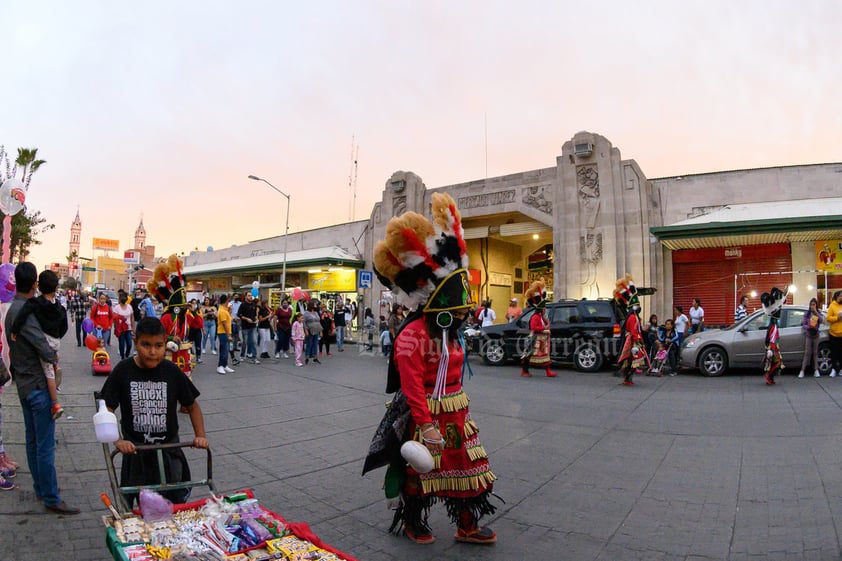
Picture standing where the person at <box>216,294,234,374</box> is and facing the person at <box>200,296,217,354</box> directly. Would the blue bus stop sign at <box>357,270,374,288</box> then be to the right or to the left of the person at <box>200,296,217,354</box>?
right

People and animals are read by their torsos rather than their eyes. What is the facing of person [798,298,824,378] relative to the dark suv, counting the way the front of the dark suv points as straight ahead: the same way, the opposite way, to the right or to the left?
to the left

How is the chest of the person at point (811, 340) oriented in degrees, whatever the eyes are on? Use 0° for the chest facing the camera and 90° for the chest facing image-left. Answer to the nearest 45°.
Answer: approximately 0°

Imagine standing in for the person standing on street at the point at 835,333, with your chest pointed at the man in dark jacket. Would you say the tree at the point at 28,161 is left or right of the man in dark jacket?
right

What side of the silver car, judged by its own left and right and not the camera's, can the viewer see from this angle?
left

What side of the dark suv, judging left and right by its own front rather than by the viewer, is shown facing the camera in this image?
left
